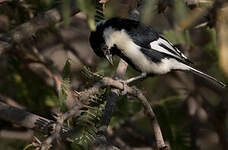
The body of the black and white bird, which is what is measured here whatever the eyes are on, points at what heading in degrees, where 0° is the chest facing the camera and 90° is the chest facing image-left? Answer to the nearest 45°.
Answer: approximately 90°
